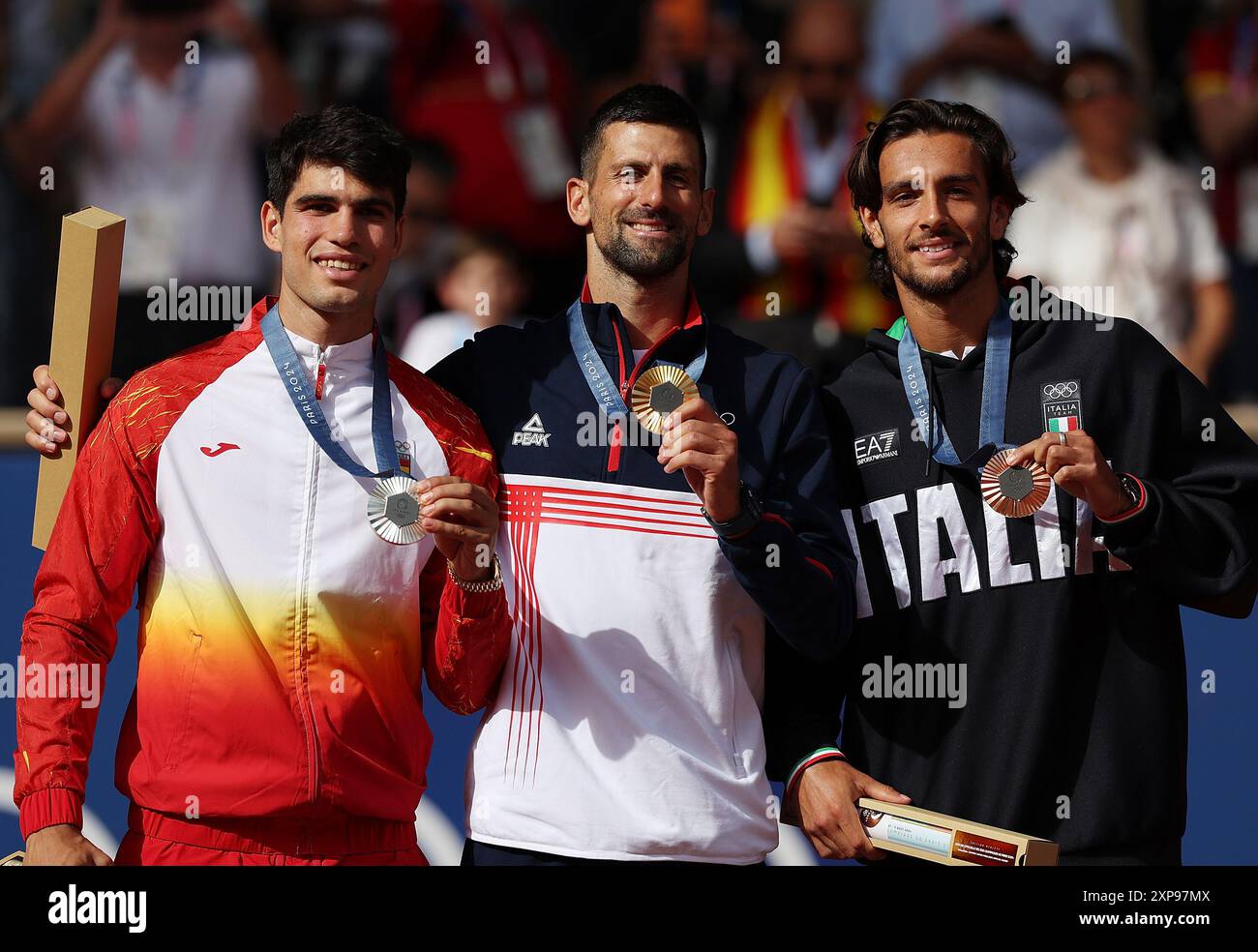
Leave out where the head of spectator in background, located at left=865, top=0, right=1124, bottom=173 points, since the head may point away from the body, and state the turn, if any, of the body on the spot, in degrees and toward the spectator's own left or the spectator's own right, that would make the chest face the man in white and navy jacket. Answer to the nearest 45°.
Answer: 0° — they already face them

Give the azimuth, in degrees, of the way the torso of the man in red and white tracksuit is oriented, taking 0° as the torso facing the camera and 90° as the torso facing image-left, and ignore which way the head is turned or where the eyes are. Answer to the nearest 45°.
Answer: approximately 0°

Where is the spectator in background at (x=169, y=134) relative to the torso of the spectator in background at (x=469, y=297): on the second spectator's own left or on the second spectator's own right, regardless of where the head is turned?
on the second spectator's own right

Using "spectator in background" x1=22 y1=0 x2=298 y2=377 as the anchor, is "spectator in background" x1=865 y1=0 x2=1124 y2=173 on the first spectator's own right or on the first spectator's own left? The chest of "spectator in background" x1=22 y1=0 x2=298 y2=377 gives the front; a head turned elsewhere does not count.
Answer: on the first spectator's own left

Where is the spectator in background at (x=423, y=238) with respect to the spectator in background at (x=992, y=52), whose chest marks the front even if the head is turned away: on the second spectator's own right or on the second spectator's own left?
on the second spectator's own right

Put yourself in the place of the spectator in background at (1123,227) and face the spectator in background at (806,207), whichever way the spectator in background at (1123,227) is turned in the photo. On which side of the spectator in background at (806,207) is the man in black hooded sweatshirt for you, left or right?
left

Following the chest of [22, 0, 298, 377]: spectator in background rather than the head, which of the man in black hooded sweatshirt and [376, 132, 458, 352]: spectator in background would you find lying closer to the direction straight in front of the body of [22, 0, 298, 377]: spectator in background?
the man in black hooded sweatshirt

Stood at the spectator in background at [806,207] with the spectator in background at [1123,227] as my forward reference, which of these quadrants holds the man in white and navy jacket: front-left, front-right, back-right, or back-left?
back-right

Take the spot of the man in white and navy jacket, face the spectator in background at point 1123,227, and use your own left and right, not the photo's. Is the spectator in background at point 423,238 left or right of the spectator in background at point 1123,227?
left
